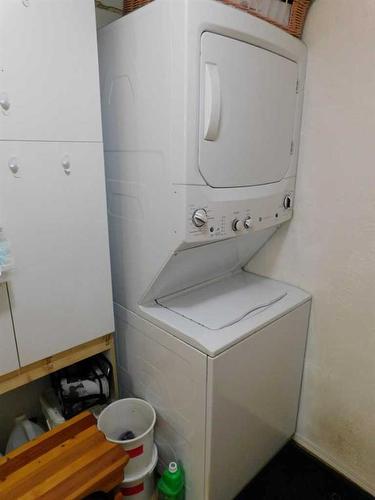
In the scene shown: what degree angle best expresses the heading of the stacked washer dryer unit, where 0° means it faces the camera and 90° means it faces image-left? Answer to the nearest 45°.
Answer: approximately 315°

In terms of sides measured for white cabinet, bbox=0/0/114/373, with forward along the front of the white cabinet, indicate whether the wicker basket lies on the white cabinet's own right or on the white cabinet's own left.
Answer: on the white cabinet's own left
